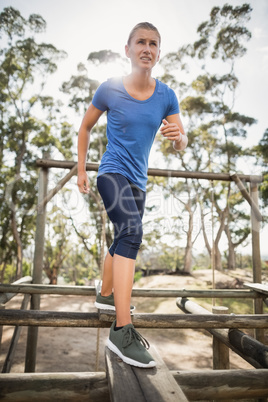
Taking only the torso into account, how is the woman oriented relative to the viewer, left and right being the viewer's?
facing the viewer and to the right of the viewer

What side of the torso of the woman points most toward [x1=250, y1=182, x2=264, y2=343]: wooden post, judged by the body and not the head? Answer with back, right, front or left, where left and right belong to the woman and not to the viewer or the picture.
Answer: left

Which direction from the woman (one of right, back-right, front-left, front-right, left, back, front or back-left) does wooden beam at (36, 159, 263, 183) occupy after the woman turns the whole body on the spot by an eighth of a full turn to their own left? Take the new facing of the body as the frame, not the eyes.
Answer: left
